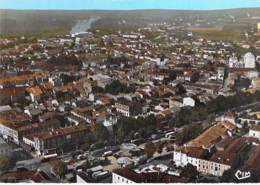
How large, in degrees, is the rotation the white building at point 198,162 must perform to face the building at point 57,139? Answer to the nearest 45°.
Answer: approximately 45° to its right

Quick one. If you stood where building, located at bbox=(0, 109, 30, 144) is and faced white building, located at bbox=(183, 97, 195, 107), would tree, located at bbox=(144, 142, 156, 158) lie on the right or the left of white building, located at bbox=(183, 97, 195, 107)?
right

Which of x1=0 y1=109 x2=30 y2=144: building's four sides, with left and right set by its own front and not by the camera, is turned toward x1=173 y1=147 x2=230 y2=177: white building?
left

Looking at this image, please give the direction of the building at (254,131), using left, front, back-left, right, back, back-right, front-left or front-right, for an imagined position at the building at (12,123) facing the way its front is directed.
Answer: back-left

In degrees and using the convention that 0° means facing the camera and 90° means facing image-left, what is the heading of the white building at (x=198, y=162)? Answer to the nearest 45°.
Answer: approximately 45°

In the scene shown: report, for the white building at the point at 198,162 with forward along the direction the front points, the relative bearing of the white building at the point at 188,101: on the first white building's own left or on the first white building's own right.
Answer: on the first white building's own right

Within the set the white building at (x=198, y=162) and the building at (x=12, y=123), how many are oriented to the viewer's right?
0

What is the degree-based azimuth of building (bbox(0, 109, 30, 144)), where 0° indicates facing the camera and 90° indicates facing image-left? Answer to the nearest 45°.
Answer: approximately 45°
